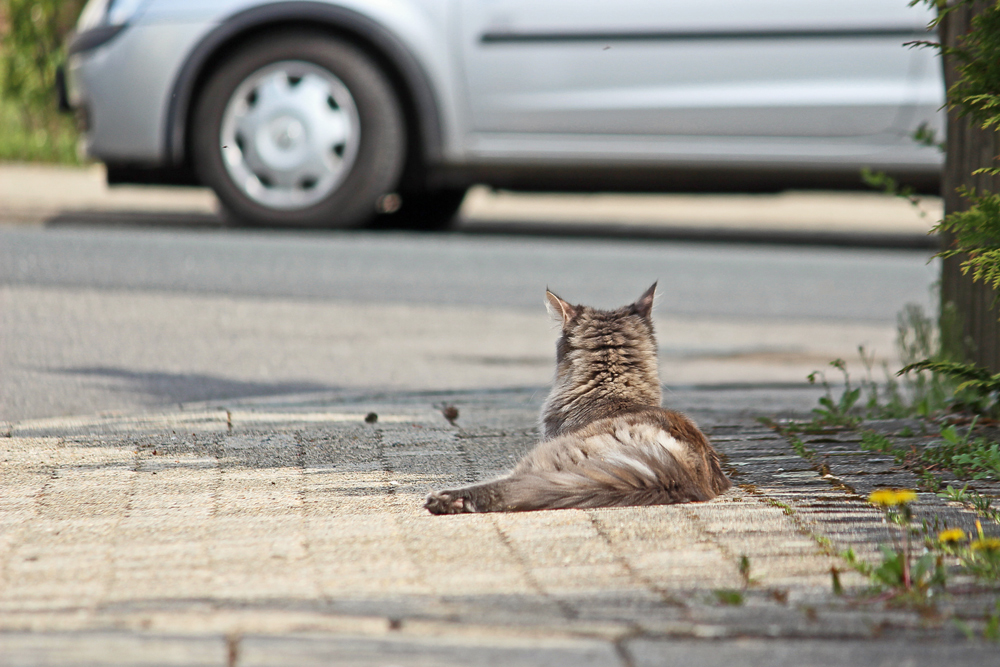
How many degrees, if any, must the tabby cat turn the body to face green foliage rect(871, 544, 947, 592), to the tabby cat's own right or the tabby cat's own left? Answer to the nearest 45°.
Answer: approximately 135° to the tabby cat's own right

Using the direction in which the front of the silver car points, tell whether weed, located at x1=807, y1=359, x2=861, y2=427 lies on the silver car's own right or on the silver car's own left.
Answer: on the silver car's own left

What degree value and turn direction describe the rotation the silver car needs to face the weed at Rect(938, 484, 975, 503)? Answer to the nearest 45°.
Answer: approximately 90° to its left

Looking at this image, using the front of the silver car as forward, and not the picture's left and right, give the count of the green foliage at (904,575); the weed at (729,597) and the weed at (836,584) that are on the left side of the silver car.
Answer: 3

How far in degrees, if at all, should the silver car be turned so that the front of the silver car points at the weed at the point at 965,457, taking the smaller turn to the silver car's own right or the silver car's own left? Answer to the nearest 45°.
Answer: approximately 90° to the silver car's own left

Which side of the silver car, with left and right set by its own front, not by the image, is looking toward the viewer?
left

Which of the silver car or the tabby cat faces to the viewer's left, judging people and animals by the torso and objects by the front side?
the silver car

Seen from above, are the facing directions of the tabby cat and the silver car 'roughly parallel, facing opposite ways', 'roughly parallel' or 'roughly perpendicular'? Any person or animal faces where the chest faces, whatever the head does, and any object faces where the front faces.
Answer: roughly perpendicular

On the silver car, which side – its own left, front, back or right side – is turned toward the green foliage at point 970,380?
left

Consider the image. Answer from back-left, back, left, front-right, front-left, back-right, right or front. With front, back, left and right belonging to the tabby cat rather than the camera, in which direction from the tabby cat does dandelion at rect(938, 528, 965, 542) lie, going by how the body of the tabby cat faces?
back-right

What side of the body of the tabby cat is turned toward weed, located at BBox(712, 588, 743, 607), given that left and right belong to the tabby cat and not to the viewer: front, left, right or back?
back

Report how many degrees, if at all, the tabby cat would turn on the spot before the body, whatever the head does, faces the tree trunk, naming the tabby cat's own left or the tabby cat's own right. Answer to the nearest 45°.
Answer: approximately 45° to the tabby cat's own right

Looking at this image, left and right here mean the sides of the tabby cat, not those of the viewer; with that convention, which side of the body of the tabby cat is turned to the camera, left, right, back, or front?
back

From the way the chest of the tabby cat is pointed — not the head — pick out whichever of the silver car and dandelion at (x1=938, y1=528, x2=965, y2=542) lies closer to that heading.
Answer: the silver car
